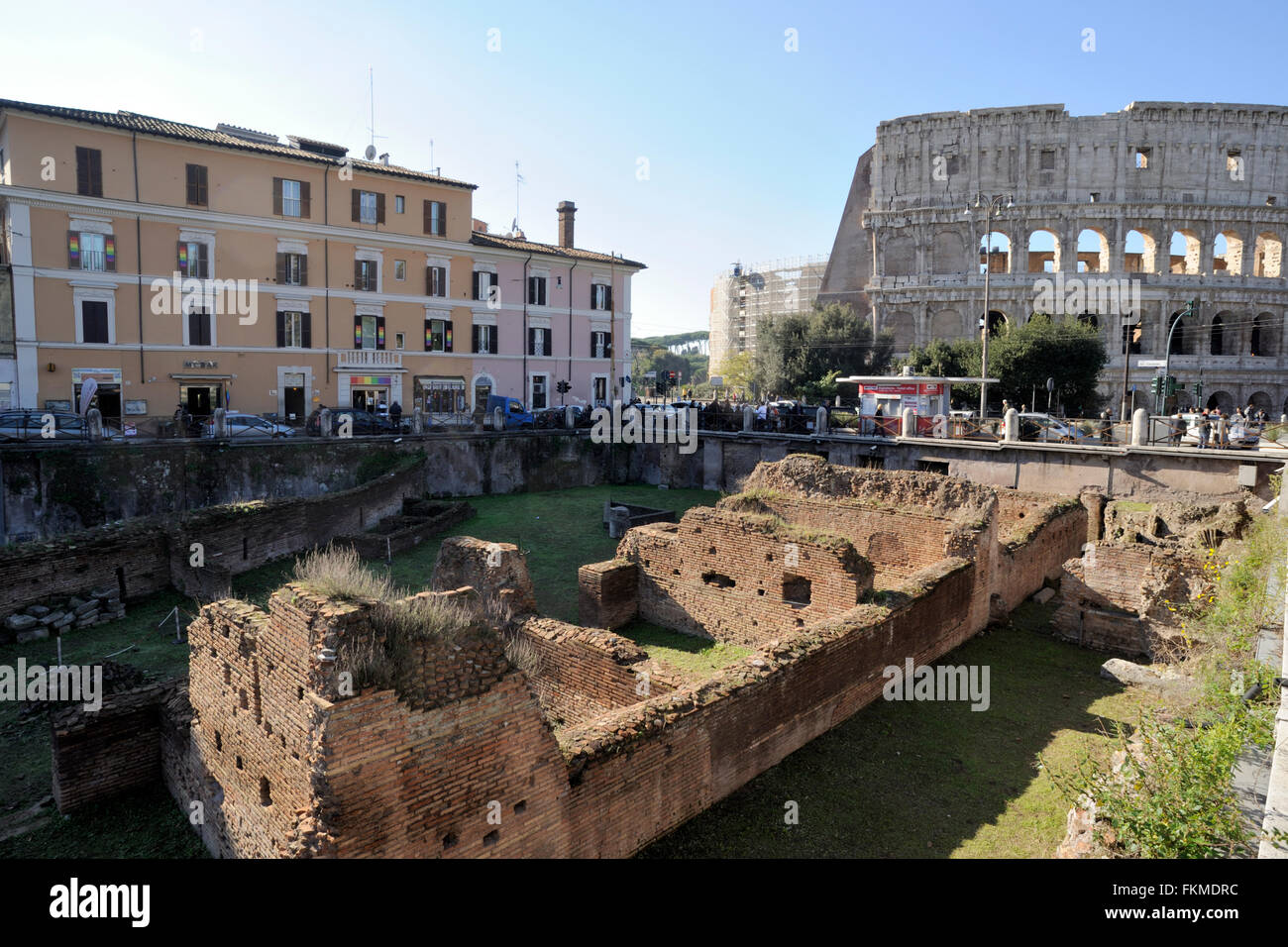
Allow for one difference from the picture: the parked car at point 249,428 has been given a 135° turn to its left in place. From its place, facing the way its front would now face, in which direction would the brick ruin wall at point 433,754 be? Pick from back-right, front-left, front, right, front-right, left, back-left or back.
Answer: back-left

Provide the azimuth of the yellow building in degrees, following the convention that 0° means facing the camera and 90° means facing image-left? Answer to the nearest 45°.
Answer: approximately 315°

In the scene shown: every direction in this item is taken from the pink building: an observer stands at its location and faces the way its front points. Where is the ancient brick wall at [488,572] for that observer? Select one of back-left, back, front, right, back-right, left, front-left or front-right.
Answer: front-right

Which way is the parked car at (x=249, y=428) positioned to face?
to the viewer's right

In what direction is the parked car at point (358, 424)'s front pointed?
to the viewer's right
